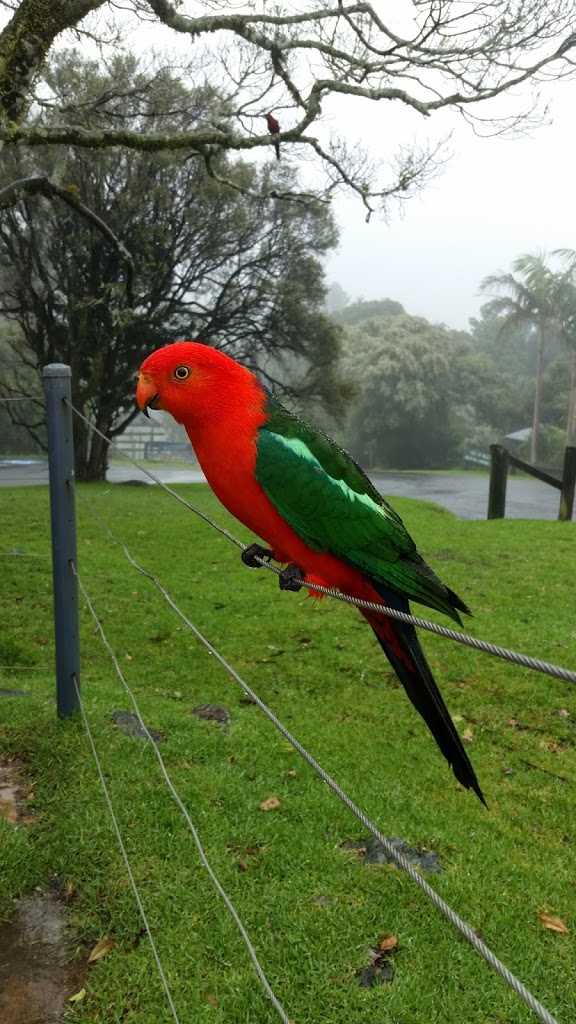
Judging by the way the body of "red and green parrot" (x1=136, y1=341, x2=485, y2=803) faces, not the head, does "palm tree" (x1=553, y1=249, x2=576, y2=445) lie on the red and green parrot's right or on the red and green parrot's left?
on the red and green parrot's right

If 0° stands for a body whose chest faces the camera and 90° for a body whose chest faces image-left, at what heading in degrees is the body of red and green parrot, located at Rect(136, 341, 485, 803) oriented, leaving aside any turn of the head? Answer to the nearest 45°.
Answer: approximately 90°

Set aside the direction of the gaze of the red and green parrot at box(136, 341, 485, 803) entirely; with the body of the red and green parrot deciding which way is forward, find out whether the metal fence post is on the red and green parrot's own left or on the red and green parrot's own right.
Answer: on the red and green parrot's own right

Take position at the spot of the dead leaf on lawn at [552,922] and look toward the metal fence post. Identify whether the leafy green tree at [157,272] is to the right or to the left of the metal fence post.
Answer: right

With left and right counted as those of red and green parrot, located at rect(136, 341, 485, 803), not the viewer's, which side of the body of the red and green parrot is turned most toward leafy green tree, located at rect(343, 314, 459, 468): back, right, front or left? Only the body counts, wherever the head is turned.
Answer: right
